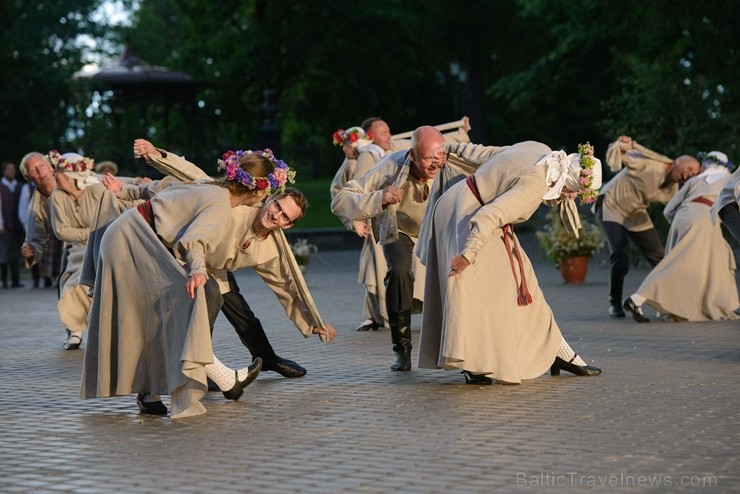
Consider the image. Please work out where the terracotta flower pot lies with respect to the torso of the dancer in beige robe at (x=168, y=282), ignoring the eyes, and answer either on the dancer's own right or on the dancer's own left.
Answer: on the dancer's own left

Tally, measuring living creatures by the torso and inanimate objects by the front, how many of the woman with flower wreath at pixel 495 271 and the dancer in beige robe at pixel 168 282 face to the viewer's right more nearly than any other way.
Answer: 2

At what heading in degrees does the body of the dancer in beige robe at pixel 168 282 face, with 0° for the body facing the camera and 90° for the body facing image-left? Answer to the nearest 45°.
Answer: approximately 270°

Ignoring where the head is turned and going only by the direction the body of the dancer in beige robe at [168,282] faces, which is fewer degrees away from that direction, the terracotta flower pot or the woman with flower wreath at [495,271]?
the woman with flower wreath

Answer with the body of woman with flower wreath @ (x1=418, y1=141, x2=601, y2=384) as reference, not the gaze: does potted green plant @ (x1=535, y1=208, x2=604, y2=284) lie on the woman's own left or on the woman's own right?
on the woman's own left

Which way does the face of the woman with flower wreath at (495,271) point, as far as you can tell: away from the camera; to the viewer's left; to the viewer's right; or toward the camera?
to the viewer's right

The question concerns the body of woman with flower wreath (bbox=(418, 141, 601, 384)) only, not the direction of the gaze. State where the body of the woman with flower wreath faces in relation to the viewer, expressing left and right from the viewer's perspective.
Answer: facing to the right of the viewer

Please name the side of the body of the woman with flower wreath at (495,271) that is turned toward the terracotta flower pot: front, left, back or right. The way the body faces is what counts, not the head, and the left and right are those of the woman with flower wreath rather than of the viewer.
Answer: left
